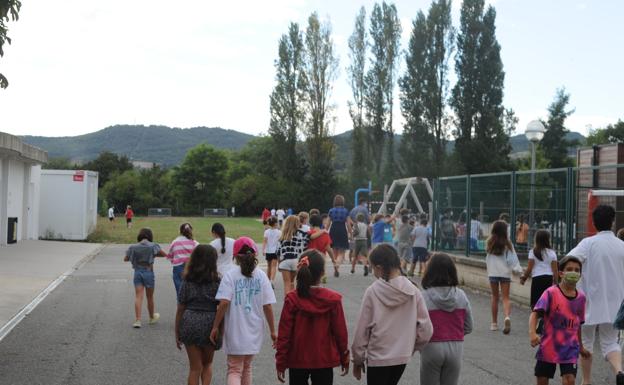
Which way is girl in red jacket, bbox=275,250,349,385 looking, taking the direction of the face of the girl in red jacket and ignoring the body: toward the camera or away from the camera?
away from the camera

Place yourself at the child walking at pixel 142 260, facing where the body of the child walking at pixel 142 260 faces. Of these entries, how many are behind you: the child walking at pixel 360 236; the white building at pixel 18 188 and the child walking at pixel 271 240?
0

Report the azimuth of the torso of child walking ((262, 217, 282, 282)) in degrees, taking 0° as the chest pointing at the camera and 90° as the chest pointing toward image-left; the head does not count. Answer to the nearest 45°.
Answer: approximately 180°

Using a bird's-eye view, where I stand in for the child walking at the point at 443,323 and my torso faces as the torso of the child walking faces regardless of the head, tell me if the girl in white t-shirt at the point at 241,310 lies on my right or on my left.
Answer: on my left

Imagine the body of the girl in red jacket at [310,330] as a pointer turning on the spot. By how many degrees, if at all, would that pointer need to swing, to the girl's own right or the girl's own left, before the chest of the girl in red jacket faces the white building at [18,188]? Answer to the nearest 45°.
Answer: approximately 45° to the girl's own left

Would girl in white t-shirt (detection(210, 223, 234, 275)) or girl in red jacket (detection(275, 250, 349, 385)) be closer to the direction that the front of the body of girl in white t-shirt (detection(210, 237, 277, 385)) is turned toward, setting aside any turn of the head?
the girl in white t-shirt

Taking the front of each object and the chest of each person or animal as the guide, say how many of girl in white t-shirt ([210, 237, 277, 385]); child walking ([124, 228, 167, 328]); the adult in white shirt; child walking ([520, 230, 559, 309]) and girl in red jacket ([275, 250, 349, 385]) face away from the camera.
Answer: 5

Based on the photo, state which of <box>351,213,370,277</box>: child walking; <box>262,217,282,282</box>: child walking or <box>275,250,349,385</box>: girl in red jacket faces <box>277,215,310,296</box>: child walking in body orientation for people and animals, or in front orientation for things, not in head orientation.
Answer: the girl in red jacket

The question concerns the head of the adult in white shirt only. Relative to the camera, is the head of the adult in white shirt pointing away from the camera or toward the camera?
away from the camera

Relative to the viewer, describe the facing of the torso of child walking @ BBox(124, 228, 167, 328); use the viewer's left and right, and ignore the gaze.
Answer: facing away from the viewer

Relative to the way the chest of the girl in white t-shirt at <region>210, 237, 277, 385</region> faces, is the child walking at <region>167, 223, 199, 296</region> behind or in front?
in front

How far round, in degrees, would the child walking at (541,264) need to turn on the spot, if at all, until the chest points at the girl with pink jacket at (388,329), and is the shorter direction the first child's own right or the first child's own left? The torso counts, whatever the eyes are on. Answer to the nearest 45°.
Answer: approximately 180°

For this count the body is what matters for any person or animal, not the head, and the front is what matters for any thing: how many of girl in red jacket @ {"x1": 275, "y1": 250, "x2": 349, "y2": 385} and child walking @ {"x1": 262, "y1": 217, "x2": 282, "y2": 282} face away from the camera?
2
